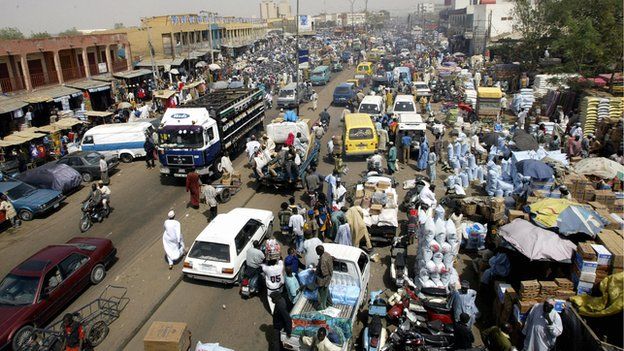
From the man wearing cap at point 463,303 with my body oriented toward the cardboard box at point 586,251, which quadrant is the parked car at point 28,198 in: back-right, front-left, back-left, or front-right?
back-left

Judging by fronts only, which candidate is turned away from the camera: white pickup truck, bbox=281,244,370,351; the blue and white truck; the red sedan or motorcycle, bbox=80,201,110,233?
the white pickup truck

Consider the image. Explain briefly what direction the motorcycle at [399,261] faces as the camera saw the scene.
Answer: facing away from the viewer

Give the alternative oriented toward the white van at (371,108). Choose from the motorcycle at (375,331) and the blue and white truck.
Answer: the motorcycle

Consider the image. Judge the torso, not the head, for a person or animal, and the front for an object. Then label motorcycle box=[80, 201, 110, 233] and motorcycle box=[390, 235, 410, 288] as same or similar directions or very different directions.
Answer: very different directions

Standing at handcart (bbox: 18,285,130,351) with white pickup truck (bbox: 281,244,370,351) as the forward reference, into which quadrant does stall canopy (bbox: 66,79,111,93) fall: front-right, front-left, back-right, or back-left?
back-left

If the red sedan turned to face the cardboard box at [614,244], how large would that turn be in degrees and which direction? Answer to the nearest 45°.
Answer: approximately 90° to its left

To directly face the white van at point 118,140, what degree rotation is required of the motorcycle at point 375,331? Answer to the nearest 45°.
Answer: approximately 45° to its left

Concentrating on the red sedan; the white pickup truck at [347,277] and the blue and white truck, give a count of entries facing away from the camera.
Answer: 1

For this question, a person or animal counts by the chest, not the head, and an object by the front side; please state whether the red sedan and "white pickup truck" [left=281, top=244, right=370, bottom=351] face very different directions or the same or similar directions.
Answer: very different directions

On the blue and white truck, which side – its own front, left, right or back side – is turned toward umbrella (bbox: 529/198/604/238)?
left

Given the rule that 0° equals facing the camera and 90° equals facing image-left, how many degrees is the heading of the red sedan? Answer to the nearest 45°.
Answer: approximately 45°

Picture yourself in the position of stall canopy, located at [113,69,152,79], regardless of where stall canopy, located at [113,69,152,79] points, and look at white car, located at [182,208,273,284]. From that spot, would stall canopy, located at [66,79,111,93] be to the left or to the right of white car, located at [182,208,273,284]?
right

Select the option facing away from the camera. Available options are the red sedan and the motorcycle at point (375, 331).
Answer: the motorcycle

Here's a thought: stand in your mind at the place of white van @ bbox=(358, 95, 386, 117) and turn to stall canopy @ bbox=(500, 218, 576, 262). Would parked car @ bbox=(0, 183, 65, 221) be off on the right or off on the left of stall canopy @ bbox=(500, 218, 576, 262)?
right

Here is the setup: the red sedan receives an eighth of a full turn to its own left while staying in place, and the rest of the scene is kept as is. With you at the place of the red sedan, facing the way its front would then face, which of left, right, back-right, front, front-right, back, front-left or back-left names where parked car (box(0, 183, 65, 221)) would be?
back

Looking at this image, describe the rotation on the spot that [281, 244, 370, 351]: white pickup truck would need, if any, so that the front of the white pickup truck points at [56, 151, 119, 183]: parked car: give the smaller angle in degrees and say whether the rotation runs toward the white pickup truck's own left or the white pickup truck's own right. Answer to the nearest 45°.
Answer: approximately 45° to the white pickup truck's own left
